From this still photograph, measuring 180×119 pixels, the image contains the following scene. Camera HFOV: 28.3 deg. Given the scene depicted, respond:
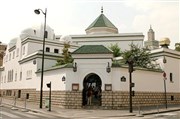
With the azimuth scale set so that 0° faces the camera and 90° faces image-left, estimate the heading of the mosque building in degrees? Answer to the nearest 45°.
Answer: approximately 0°
